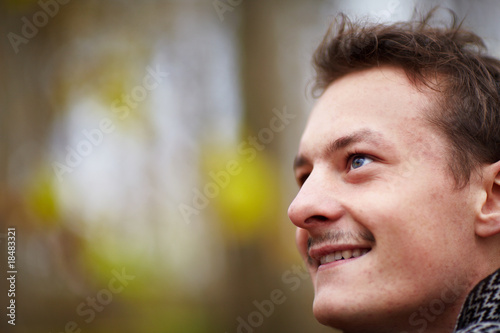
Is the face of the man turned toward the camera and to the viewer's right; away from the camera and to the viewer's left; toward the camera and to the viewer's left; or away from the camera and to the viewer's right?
toward the camera and to the viewer's left
